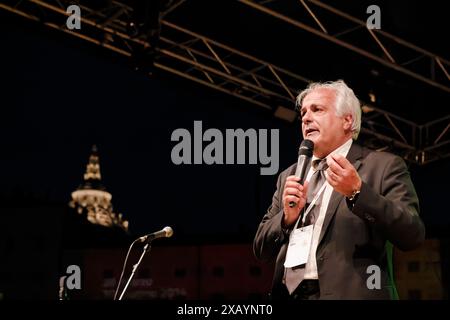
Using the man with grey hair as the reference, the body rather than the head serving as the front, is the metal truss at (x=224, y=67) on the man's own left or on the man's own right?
on the man's own right

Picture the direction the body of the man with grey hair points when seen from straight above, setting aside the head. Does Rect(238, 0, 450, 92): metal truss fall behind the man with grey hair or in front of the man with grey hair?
behind

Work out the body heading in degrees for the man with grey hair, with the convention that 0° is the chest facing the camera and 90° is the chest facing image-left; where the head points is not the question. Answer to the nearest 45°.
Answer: approximately 45°

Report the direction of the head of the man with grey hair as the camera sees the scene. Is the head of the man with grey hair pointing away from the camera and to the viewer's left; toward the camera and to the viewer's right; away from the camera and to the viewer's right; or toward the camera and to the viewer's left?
toward the camera and to the viewer's left
